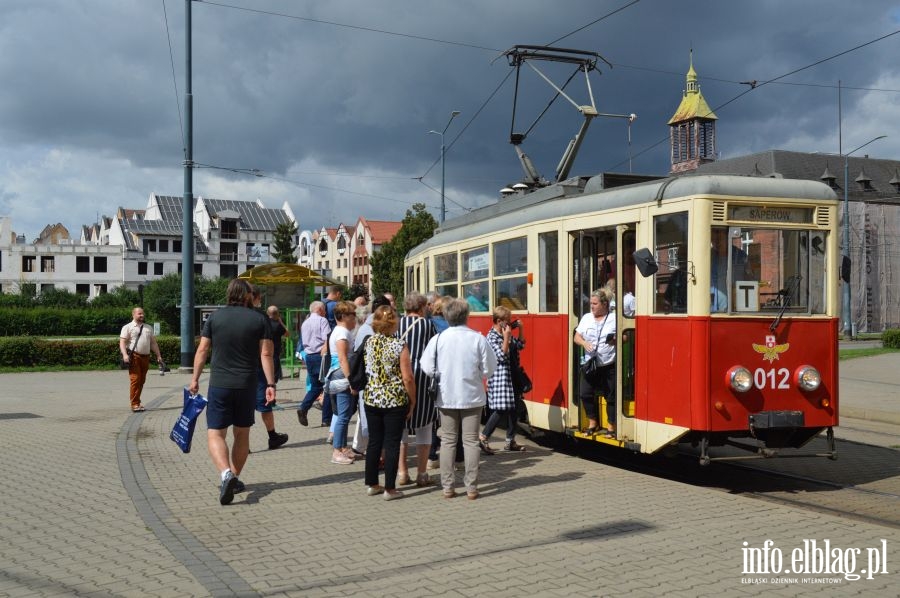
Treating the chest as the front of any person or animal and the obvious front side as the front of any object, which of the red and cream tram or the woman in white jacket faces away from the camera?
the woman in white jacket

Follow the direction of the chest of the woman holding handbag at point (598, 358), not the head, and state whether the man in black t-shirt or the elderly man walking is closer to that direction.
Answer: the man in black t-shirt

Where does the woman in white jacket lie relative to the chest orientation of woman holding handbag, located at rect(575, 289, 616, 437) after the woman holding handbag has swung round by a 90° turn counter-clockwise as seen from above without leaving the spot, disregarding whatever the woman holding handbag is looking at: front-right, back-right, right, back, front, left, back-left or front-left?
right

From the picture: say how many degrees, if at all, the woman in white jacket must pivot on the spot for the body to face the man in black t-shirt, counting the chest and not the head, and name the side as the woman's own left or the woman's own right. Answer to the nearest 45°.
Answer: approximately 90° to the woman's own left

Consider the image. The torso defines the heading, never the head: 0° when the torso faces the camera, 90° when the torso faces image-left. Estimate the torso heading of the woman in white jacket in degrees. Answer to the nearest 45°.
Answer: approximately 180°

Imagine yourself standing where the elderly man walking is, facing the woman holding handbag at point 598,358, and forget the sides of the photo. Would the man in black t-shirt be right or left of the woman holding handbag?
right

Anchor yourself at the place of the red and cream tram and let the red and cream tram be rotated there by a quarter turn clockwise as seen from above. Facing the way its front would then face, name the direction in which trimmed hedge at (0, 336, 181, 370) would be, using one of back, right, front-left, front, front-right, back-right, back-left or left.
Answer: right

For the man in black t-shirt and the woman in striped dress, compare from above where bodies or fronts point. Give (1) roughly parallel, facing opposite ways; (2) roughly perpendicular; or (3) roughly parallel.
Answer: roughly parallel

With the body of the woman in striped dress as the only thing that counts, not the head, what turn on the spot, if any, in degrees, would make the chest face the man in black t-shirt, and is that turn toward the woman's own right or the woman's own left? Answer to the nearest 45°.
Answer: approximately 90° to the woman's own left

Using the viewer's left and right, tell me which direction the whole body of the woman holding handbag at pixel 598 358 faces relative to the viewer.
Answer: facing the viewer and to the left of the viewer

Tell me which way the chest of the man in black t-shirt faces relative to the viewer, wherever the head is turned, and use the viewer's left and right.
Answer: facing away from the viewer

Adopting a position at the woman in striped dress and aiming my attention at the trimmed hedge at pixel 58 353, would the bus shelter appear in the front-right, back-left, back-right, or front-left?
front-right

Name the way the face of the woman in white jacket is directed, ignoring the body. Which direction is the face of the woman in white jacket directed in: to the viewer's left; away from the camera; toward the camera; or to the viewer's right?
away from the camera

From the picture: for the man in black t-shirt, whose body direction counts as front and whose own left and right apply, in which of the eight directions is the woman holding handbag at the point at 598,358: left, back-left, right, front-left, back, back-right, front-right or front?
right

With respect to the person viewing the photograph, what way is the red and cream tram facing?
facing the viewer and to the right of the viewer

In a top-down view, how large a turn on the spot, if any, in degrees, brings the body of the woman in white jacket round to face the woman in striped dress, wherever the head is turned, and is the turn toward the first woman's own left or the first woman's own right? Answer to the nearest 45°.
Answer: approximately 45° to the first woman's own left

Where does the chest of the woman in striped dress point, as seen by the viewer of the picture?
away from the camera

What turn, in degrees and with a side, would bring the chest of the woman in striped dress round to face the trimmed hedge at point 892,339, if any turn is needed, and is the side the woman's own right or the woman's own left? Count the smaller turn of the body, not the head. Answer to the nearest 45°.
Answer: approximately 45° to the woman's own right

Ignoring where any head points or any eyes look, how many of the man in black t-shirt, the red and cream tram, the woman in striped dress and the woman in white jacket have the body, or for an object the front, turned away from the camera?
3

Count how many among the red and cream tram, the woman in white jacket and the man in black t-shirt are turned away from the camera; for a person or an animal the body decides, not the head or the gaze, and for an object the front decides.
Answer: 2
